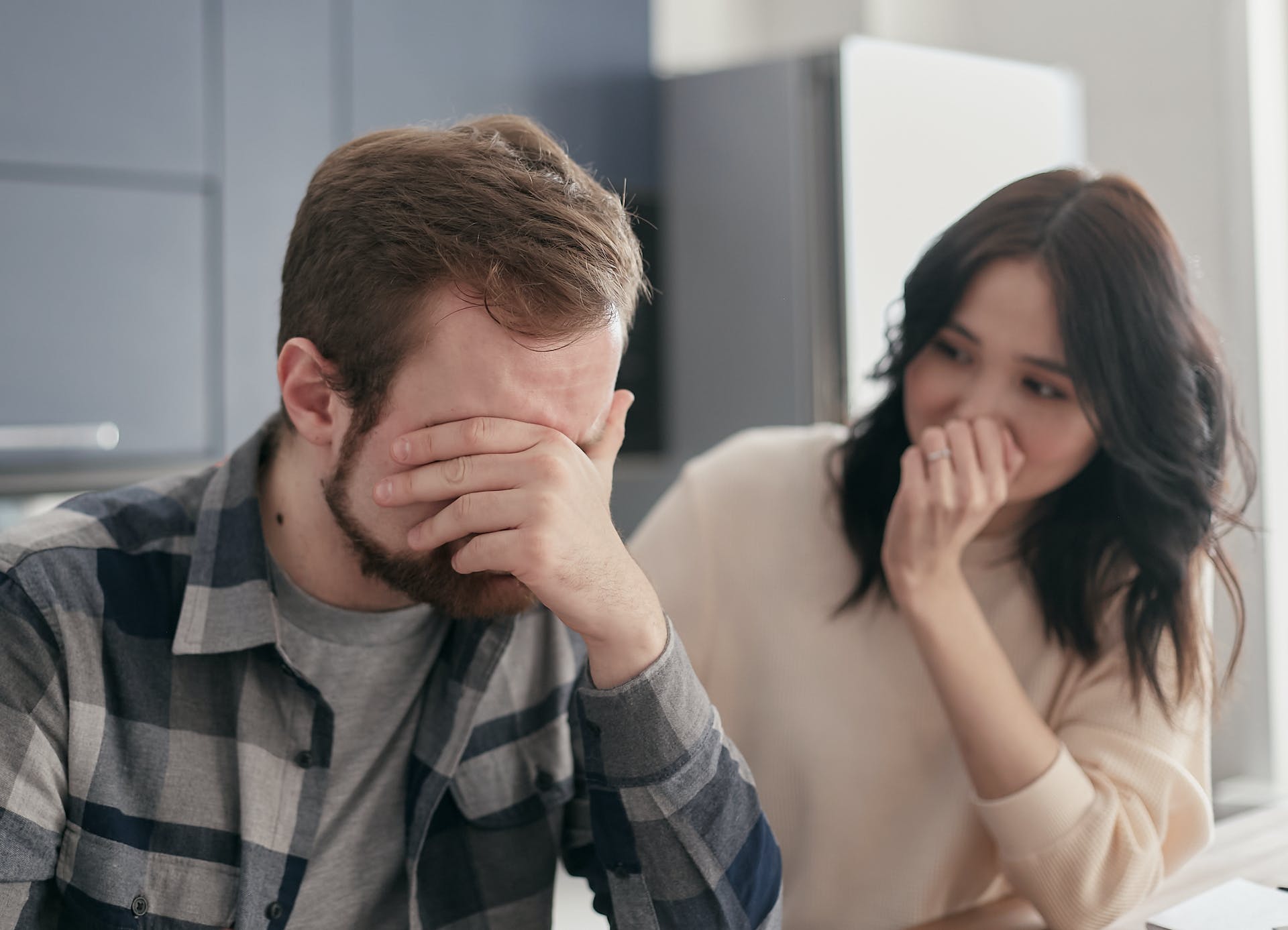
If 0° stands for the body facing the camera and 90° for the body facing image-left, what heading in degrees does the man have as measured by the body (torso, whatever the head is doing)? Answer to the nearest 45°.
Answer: approximately 315°

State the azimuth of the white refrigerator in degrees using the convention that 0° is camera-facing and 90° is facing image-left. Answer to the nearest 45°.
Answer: approximately 315°

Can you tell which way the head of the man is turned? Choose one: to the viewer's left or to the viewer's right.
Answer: to the viewer's right

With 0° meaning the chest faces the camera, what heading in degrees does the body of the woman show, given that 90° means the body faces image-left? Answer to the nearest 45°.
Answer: approximately 0°

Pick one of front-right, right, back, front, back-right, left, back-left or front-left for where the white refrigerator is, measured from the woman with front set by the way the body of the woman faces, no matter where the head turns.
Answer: back
